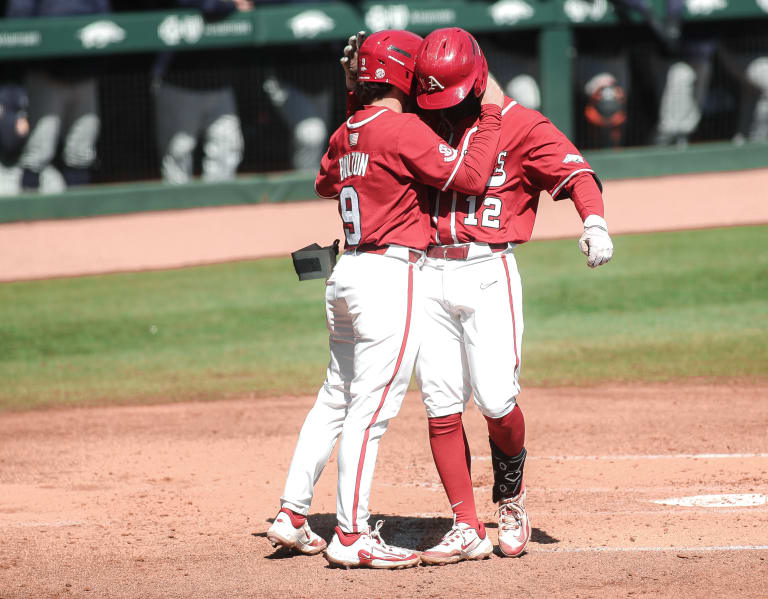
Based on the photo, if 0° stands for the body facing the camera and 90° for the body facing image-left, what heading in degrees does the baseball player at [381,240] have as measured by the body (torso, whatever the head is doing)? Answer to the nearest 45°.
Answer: approximately 225°

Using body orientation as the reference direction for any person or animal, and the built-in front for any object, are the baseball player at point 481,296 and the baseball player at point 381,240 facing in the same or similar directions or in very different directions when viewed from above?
very different directions

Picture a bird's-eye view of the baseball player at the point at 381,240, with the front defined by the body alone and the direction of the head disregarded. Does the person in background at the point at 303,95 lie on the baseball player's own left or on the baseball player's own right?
on the baseball player's own left

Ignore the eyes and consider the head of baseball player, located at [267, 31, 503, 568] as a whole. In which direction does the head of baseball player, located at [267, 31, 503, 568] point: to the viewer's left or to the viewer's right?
to the viewer's right

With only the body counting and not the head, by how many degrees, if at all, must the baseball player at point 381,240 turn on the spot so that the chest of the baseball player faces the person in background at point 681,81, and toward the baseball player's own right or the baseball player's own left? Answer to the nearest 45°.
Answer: approximately 45° to the baseball player's own left
